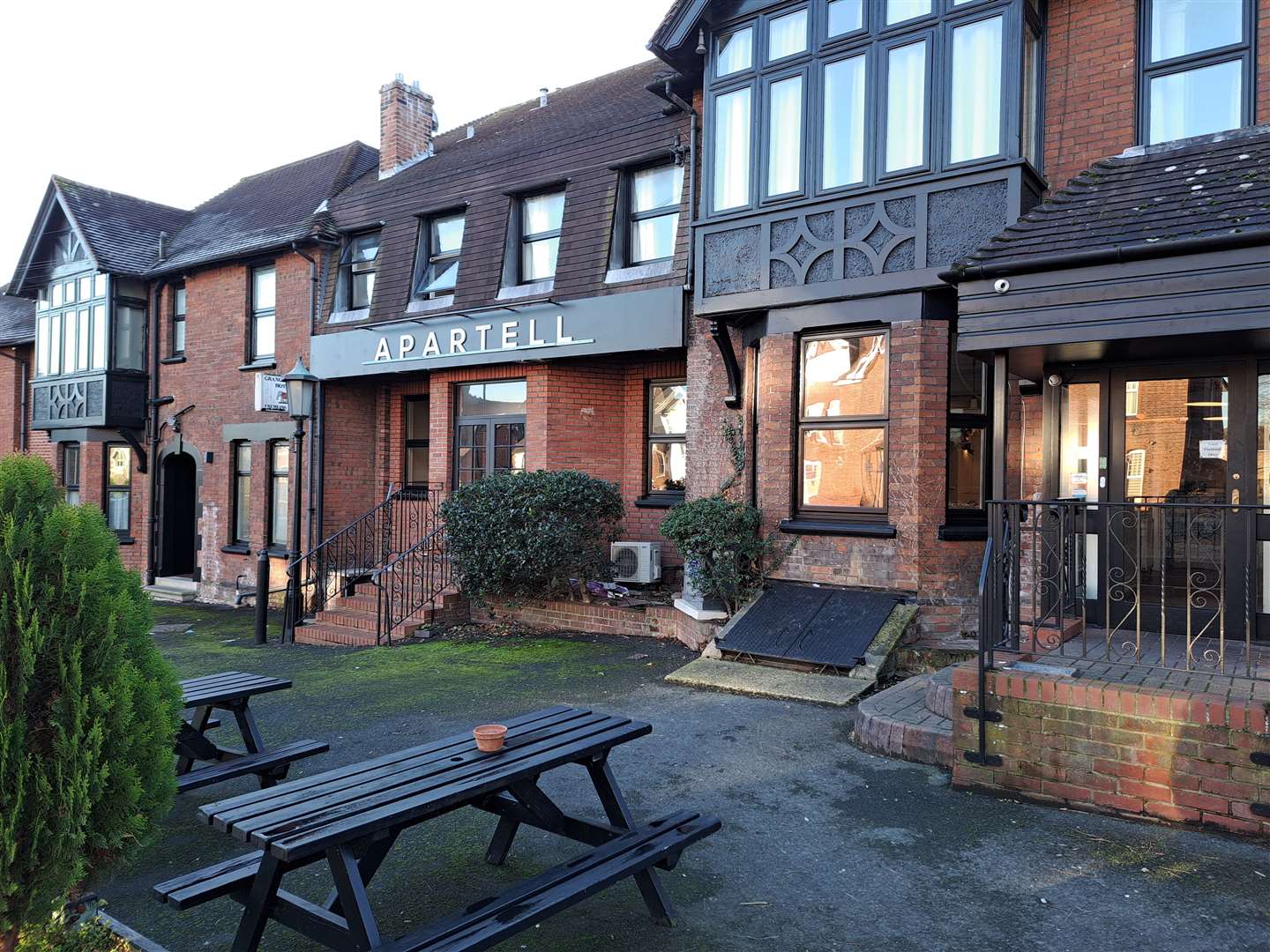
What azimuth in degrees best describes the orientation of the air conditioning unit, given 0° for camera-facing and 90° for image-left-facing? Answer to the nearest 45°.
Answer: approximately 45°

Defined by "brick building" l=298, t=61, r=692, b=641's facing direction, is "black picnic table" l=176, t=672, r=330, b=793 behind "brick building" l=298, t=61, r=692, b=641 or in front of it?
in front

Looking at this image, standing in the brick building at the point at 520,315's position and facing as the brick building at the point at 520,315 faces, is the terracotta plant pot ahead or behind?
ahead

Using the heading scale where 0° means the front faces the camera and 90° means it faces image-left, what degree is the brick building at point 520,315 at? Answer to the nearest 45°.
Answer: approximately 45°

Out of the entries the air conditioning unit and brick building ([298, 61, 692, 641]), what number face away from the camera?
0

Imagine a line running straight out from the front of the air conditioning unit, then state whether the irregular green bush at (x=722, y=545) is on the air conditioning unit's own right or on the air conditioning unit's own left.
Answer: on the air conditioning unit's own left
